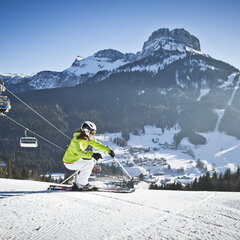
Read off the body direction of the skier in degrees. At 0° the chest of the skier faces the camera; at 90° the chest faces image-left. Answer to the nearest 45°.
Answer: approximately 270°

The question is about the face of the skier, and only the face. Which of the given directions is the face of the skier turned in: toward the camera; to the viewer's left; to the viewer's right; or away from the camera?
to the viewer's right

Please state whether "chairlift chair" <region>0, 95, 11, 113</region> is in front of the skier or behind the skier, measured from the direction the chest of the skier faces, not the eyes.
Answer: behind

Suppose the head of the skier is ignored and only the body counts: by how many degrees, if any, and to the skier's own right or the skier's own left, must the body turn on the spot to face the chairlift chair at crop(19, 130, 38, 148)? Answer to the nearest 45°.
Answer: approximately 135° to the skier's own left
